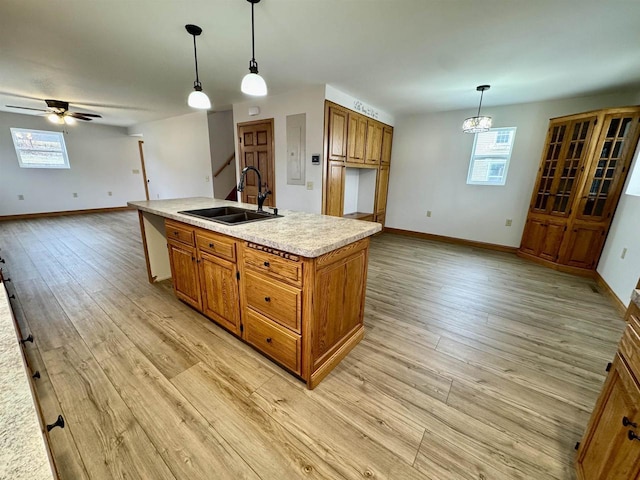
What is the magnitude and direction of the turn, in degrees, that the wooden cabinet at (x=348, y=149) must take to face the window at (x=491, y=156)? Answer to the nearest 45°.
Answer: approximately 45° to its left

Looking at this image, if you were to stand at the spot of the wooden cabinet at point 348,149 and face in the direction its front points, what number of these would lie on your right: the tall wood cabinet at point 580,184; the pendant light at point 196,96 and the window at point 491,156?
1

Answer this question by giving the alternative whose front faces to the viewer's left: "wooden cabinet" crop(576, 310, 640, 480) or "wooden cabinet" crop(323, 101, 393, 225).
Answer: "wooden cabinet" crop(576, 310, 640, 480)

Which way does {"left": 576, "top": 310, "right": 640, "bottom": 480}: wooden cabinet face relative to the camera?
to the viewer's left

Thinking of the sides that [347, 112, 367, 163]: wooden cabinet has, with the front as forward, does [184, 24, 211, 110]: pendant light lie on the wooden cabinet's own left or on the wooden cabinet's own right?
on the wooden cabinet's own right

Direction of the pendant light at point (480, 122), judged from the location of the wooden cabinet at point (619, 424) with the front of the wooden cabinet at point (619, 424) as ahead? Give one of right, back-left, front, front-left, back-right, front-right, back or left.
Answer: front-right

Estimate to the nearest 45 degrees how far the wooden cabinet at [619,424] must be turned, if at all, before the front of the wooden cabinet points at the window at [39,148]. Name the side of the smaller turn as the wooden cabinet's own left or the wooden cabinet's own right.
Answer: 0° — it already faces it

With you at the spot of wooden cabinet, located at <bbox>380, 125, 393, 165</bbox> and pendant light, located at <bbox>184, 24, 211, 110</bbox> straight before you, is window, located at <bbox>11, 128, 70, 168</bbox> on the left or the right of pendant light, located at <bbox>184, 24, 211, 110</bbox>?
right

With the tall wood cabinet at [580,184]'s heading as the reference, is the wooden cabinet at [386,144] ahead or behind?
ahead

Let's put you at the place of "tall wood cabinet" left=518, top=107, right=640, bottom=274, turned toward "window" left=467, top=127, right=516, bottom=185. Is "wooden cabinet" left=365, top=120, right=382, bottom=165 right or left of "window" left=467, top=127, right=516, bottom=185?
left

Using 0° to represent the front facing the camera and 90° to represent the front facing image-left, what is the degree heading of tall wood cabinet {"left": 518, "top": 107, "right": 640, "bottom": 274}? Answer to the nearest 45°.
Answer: approximately 45°

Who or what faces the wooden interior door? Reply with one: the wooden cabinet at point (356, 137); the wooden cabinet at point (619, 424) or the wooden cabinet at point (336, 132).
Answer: the wooden cabinet at point (619, 424)
